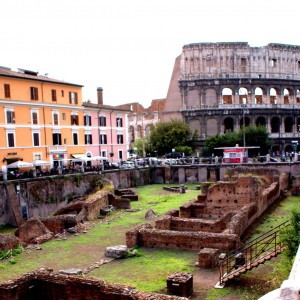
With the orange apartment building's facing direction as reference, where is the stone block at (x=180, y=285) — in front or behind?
in front

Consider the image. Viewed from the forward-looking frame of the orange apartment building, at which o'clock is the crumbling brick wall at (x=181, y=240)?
The crumbling brick wall is roughly at 1 o'clock from the orange apartment building.

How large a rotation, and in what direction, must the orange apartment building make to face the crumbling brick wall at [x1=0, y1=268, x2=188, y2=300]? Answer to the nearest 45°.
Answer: approximately 45° to its right

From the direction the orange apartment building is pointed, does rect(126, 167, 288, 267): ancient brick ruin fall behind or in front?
in front

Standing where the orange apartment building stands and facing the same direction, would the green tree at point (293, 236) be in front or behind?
in front

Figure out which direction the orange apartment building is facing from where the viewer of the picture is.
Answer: facing the viewer and to the right of the viewer
